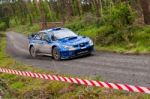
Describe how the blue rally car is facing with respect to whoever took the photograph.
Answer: facing the viewer and to the right of the viewer
